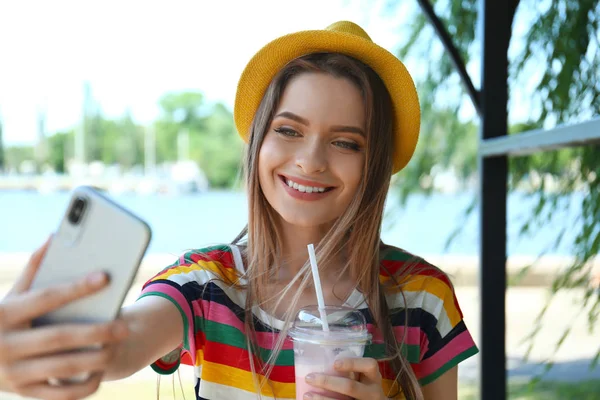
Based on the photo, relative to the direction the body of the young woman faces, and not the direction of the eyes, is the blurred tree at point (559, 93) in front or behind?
behind

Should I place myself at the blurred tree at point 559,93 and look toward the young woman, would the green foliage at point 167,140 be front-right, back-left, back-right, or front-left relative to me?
back-right

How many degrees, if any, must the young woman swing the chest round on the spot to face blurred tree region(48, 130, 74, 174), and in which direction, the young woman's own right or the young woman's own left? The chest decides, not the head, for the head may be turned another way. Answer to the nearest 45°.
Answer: approximately 180°

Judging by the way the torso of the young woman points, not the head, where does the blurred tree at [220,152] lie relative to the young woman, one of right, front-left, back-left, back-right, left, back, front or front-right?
back

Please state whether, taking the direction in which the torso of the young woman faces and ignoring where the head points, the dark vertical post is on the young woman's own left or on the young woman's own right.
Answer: on the young woman's own left

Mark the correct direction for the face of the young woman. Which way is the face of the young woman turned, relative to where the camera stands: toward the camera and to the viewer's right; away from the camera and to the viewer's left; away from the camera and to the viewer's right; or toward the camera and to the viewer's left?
toward the camera and to the viewer's left

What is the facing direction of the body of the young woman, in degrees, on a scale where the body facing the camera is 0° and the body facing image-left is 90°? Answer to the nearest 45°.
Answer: approximately 0°

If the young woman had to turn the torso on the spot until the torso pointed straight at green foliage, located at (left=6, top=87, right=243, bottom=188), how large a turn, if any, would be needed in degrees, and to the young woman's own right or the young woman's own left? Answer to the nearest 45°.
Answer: approximately 180°

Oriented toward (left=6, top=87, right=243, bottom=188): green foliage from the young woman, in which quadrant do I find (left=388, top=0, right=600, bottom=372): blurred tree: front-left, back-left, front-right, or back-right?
front-right

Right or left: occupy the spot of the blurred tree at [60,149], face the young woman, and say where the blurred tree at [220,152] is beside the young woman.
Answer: left
